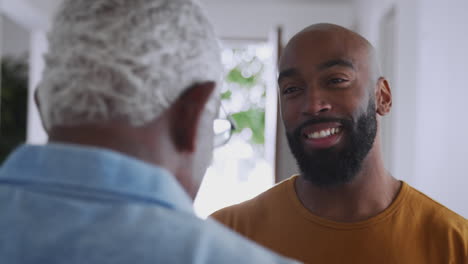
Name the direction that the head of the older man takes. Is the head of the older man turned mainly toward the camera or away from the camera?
away from the camera

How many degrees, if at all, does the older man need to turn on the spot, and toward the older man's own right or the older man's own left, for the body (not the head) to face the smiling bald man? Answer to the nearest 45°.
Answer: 0° — they already face them

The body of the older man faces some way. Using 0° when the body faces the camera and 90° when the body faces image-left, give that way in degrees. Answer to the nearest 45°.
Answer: approximately 225°
